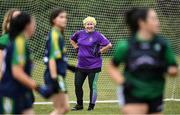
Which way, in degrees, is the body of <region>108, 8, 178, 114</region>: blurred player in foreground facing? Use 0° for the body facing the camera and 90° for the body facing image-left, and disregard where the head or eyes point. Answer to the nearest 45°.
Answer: approximately 0°

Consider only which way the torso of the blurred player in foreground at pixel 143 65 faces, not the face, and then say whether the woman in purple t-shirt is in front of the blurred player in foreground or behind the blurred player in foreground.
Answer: behind

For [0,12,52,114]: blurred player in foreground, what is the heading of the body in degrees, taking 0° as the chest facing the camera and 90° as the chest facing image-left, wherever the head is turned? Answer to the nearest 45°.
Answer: approximately 270°

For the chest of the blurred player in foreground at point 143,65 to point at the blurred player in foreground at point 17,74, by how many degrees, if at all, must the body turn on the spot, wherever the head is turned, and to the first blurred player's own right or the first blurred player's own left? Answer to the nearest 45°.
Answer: approximately 90° to the first blurred player's own right
